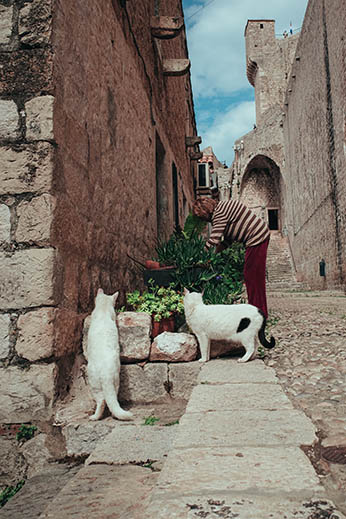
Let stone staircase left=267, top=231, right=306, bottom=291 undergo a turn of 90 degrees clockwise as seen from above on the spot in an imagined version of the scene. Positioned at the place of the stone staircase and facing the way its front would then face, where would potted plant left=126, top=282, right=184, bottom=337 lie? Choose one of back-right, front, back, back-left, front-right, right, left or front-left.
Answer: left

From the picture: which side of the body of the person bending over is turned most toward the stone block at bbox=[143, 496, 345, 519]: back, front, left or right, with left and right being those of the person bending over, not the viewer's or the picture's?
left

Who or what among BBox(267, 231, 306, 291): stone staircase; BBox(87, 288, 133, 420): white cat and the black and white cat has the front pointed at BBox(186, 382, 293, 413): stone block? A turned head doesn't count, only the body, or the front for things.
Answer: the stone staircase

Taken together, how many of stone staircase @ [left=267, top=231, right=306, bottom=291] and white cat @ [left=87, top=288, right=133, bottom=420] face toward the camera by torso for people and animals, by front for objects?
1

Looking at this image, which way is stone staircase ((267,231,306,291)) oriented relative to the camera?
toward the camera

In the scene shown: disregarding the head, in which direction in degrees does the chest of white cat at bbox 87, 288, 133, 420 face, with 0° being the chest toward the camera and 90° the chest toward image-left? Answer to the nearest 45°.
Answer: approximately 180°

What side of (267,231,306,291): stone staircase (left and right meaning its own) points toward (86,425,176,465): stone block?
front

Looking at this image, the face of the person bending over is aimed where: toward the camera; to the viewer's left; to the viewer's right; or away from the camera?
to the viewer's left

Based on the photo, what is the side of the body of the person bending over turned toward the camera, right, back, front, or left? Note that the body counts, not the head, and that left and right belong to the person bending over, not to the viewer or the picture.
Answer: left

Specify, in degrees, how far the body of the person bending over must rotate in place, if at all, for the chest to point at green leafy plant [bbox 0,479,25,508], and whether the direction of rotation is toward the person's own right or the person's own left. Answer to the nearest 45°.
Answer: approximately 45° to the person's own left

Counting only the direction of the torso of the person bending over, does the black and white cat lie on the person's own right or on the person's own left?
on the person's own left

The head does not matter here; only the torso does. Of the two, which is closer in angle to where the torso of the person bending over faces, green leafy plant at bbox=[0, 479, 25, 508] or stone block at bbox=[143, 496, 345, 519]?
the green leafy plant

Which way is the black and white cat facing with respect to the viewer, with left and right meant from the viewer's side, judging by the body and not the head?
facing to the left of the viewer

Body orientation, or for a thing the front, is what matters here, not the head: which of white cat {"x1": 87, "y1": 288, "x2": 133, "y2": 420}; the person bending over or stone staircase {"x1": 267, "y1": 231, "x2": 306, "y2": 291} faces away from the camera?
the white cat

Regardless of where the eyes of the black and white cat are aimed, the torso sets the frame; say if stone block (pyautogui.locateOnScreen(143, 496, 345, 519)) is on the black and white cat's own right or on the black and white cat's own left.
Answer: on the black and white cat's own left
